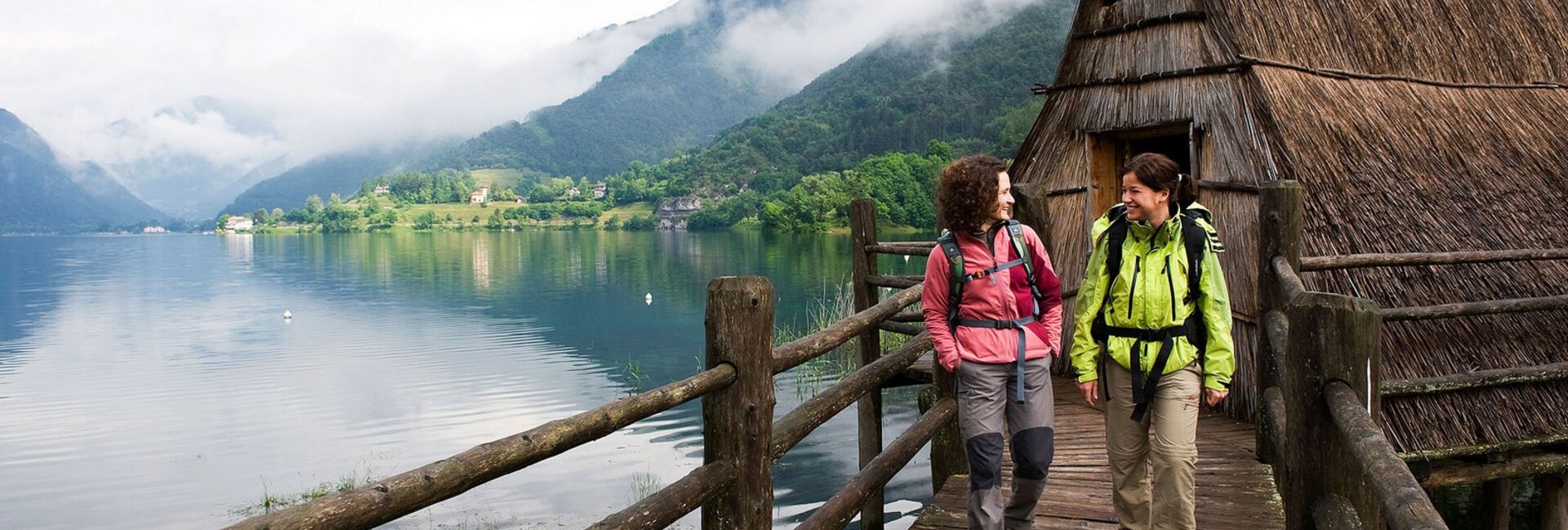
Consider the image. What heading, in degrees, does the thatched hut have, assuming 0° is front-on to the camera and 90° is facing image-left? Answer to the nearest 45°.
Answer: approximately 45°

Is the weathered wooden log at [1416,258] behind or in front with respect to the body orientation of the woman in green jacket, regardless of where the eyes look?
behind

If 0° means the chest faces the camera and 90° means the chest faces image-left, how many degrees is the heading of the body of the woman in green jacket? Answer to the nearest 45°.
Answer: approximately 0°
